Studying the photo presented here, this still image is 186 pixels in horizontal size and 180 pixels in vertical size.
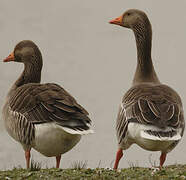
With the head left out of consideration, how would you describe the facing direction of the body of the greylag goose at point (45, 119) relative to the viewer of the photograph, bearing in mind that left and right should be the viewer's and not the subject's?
facing away from the viewer and to the left of the viewer

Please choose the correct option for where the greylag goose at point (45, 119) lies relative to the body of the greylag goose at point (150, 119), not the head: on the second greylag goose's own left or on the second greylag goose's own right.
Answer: on the second greylag goose's own left

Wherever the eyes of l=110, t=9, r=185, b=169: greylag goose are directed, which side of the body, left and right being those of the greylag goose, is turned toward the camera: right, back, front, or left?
back

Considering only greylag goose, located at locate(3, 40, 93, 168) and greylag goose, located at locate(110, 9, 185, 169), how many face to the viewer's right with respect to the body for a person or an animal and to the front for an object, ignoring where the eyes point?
0

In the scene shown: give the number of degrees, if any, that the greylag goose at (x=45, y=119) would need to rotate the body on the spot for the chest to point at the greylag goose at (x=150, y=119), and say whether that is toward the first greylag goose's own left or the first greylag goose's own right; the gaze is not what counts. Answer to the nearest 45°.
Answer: approximately 180°
